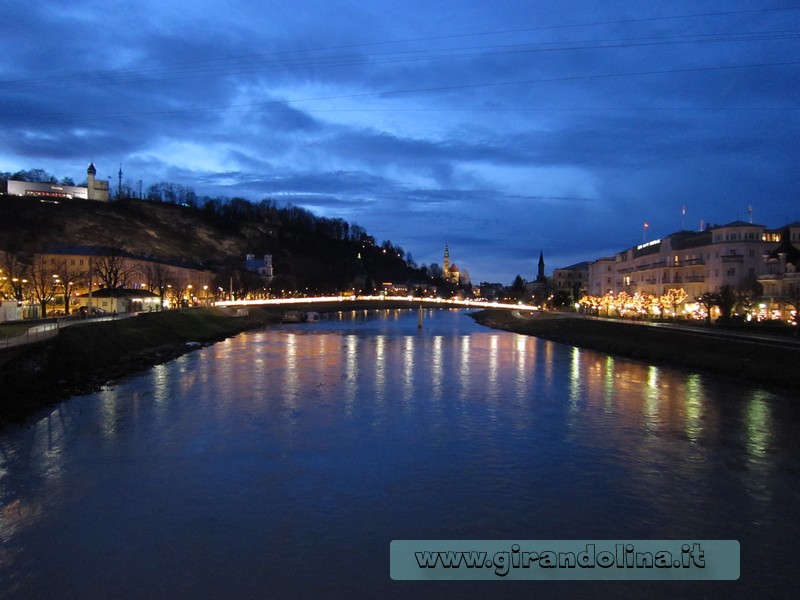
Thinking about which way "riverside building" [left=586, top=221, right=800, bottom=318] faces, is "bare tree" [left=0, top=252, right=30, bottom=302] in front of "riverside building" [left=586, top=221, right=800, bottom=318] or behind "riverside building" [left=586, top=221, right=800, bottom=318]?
in front

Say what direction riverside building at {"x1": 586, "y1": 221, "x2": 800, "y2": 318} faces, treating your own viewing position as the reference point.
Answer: facing the viewer and to the left of the viewer

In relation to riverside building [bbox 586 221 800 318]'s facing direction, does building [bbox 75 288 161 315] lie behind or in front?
in front
